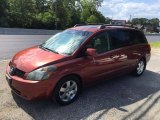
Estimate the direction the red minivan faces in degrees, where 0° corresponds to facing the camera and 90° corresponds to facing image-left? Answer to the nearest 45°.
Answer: approximately 45°

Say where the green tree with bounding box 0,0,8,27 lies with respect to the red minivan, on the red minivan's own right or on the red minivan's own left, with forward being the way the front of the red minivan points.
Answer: on the red minivan's own right
